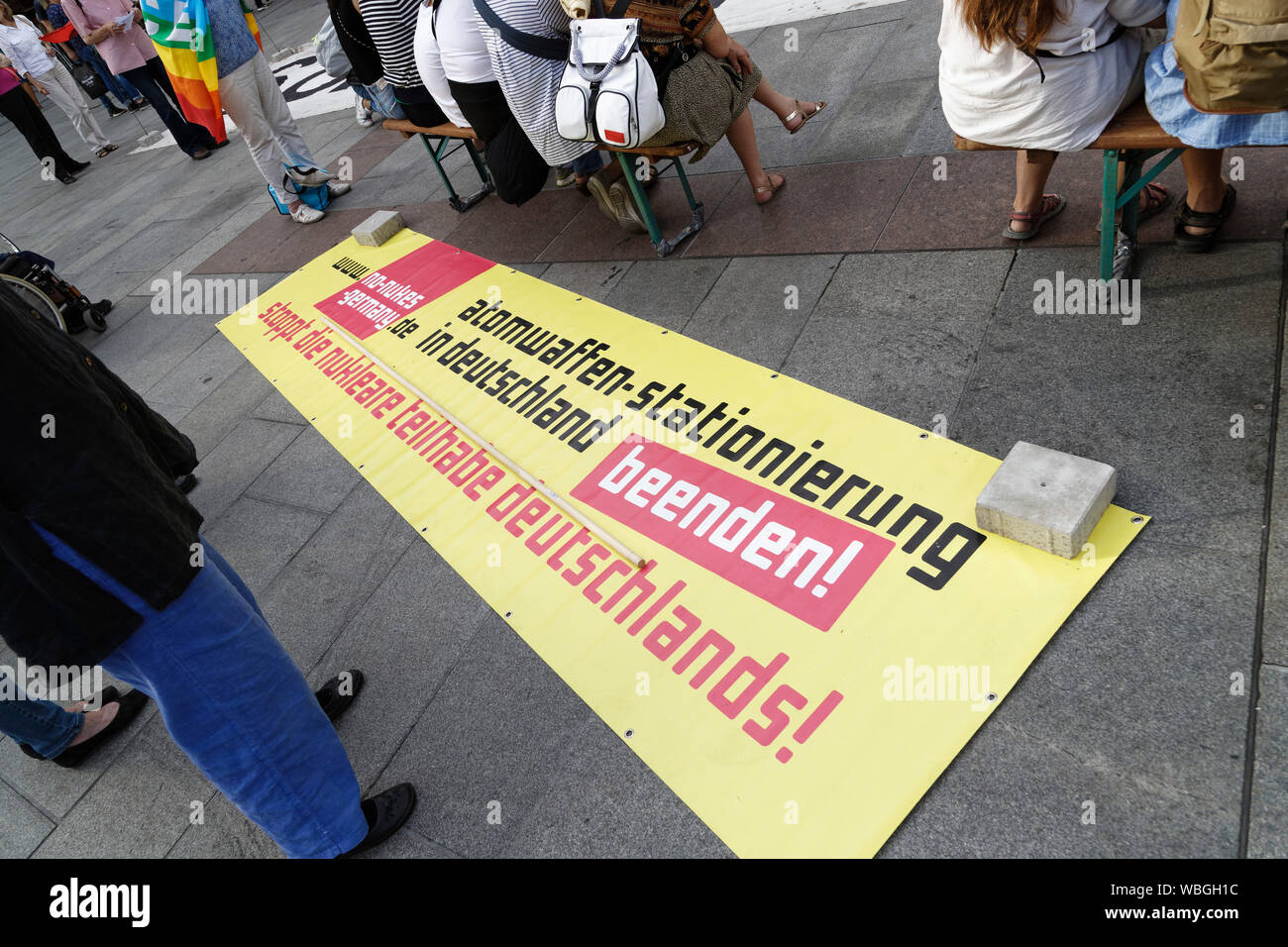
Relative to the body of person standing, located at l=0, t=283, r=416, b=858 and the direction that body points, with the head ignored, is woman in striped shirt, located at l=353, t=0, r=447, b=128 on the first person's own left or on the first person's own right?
on the first person's own left

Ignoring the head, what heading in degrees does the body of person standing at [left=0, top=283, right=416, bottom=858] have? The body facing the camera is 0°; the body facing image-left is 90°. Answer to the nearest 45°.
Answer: approximately 270°

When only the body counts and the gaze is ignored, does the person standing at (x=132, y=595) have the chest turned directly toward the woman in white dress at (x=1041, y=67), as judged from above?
yes
